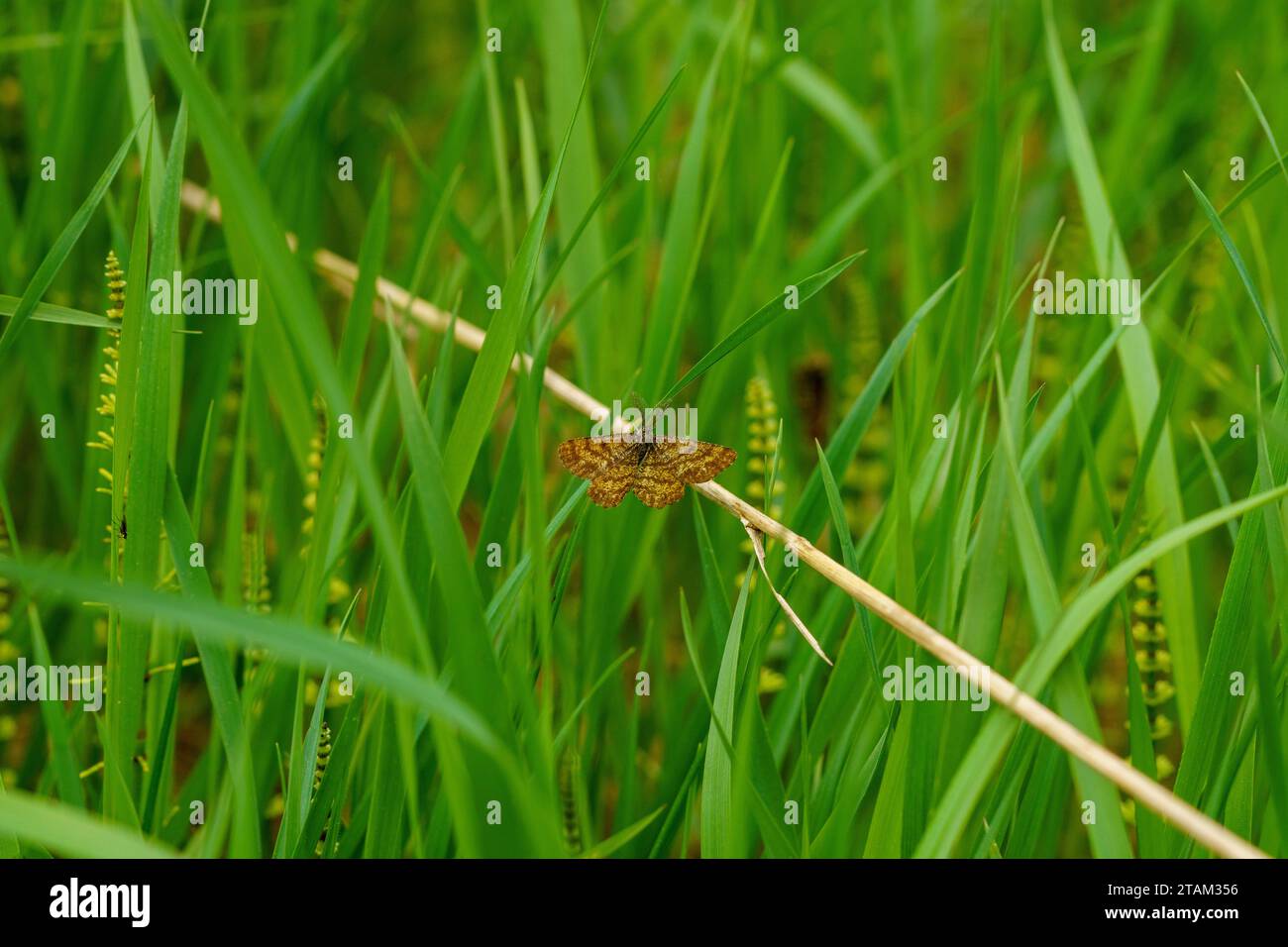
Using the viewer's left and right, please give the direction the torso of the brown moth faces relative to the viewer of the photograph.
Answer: facing away from the viewer
